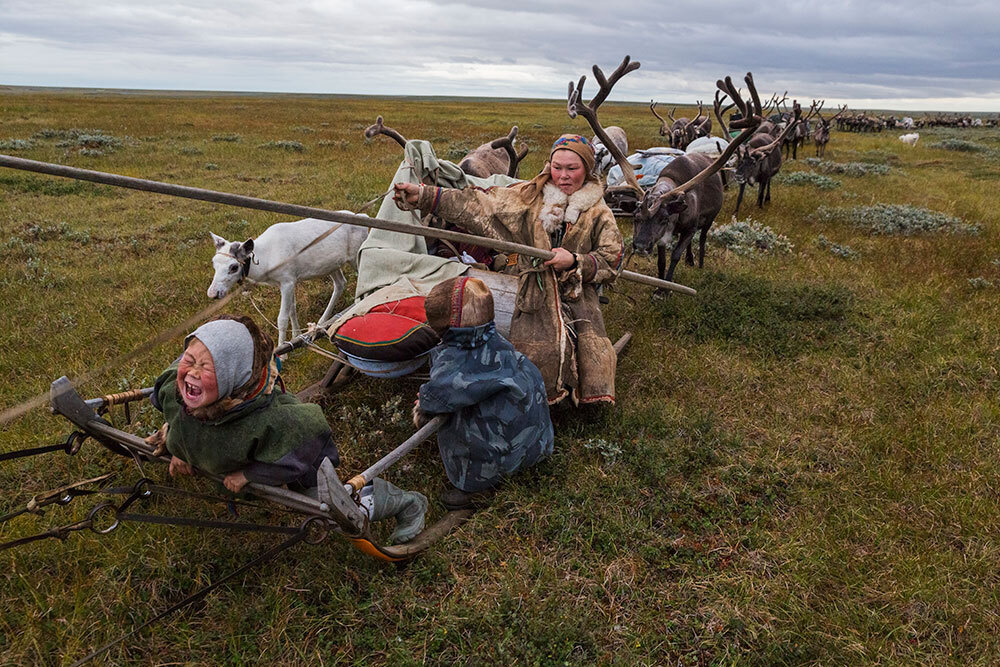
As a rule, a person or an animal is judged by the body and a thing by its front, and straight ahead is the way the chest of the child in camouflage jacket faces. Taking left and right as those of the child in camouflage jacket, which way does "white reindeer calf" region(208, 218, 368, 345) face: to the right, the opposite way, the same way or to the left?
to the left

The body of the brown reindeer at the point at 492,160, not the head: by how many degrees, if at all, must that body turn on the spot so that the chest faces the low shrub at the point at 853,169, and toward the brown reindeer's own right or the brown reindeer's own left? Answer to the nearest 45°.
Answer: approximately 135° to the brown reindeer's own right

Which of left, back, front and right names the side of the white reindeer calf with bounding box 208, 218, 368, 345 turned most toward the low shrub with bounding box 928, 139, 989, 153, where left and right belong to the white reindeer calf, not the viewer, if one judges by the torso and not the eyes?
back

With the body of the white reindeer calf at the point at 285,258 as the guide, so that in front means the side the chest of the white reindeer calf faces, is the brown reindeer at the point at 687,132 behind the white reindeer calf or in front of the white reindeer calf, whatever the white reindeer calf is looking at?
behind

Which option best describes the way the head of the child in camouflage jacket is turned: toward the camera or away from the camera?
away from the camera

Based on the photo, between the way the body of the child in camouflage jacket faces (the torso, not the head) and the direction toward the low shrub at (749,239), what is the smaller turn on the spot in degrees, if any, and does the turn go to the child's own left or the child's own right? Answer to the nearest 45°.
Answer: approximately 90° to the child's own right

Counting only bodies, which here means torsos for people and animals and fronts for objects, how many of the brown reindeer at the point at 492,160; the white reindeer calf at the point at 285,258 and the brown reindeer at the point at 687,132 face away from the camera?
0

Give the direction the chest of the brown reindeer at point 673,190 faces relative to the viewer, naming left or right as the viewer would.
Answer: facing the viewer and to the left of the viewer

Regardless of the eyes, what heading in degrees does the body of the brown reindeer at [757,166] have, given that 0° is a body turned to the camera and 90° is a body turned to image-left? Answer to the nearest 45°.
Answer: approximately 45°

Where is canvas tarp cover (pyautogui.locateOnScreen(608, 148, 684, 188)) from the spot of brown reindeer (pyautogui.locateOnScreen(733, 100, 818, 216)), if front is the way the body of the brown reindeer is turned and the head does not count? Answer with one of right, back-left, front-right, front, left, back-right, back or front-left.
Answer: front

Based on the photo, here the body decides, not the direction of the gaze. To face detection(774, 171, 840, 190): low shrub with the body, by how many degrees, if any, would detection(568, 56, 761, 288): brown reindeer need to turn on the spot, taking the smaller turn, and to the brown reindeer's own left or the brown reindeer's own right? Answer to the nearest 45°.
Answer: approximately 135° to the brown reindeer's own right
